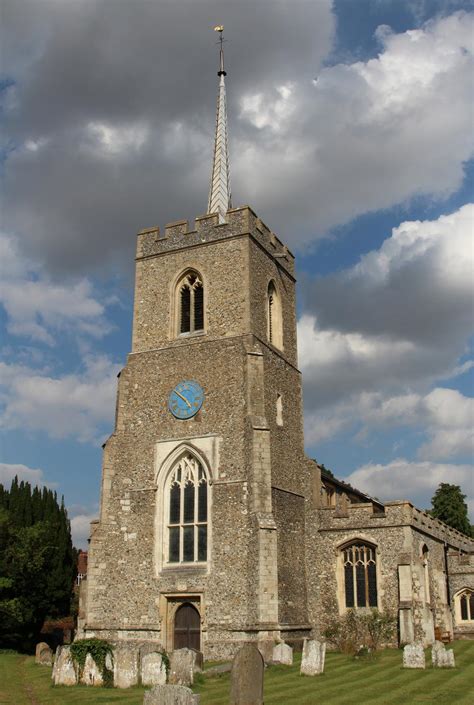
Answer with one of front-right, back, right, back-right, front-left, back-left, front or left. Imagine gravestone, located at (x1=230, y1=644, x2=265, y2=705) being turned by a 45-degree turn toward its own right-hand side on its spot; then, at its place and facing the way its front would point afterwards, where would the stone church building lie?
back-right

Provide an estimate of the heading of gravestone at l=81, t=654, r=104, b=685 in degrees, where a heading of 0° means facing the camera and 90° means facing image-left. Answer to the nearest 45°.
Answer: approximately 0°

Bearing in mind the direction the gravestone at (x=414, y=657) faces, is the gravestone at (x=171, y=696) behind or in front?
in front

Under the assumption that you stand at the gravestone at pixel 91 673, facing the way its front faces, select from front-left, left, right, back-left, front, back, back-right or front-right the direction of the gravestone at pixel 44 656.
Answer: back

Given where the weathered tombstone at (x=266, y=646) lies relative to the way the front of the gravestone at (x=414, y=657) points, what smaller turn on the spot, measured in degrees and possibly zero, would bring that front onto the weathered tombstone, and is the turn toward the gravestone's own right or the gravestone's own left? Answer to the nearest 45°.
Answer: approximately 135° to the gravestone's own right

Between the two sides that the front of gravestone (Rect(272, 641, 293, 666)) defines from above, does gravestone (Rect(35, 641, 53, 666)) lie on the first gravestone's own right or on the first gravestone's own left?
on the first gravestone's own right

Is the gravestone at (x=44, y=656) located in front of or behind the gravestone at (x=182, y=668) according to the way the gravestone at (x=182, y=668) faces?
behind

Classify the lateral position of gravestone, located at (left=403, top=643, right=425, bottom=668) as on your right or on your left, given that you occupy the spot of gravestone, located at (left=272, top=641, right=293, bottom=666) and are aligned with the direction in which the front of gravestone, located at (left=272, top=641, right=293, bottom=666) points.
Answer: on your left

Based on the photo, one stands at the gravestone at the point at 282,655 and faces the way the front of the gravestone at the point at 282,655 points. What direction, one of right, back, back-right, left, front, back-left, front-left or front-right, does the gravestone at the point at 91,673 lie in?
front-right

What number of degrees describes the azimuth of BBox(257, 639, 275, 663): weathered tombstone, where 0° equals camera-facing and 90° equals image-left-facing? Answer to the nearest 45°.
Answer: approximately 0°

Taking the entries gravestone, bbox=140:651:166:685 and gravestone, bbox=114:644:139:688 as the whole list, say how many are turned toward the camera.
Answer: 2
